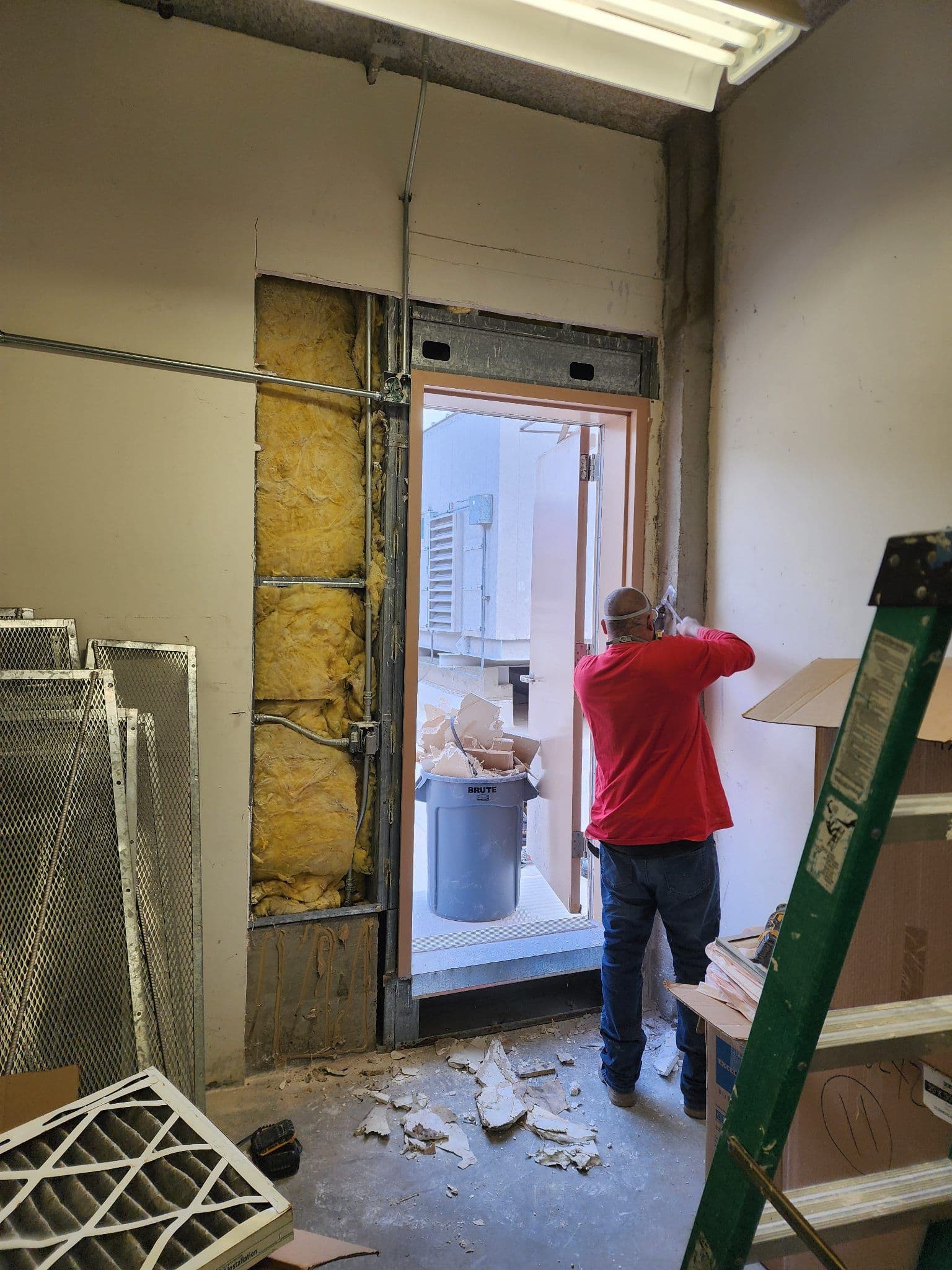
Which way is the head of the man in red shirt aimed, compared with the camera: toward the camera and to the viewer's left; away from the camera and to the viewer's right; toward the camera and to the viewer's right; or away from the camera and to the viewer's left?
away from the camera and to the viewer's right

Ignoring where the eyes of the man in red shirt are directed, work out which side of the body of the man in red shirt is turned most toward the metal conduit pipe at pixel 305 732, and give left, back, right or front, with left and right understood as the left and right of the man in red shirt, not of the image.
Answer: left

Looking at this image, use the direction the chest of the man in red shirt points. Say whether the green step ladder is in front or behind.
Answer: behind

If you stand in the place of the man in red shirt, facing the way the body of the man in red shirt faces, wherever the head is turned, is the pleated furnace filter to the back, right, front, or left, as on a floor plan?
back

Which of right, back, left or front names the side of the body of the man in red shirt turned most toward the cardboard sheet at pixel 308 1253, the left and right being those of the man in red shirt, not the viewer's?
back

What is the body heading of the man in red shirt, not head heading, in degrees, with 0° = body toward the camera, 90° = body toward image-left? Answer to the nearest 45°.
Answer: approximately 180°

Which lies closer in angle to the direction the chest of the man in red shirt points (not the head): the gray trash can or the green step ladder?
the gray trash can

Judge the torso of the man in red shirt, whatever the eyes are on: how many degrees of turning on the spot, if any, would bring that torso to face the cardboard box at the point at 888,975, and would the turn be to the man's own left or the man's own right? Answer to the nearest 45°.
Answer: approximately 135° to the man's own right
